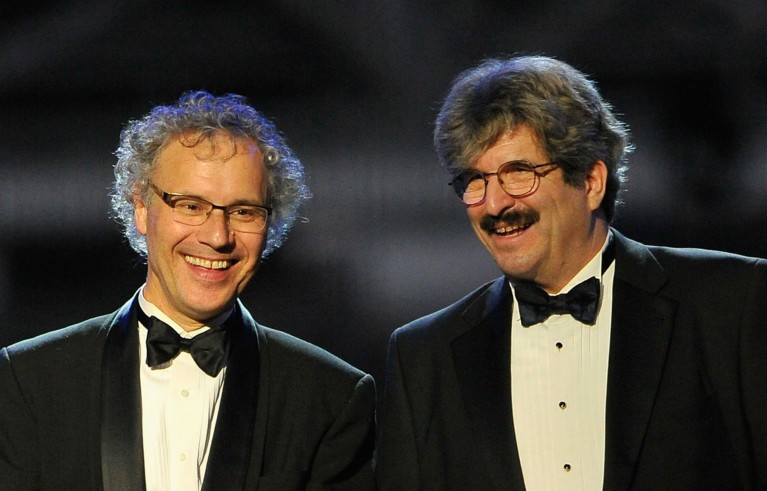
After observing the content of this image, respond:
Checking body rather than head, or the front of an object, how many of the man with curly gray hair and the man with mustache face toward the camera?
2

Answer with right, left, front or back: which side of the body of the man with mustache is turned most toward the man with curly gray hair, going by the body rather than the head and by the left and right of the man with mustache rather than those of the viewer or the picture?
right

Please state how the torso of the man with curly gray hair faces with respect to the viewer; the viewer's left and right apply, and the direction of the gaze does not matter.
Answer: facing the viewer

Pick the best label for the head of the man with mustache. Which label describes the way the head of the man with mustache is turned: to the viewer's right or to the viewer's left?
to the viewer's left

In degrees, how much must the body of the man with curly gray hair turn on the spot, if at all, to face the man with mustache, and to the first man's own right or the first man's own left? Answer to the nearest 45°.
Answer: approximately 90° to the first man's own left

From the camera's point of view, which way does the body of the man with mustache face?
toward the camera
